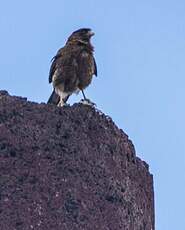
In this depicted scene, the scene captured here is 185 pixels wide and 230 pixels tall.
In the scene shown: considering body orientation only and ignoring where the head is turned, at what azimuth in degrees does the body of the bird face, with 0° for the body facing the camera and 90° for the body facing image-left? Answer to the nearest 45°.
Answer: approximately 315°
